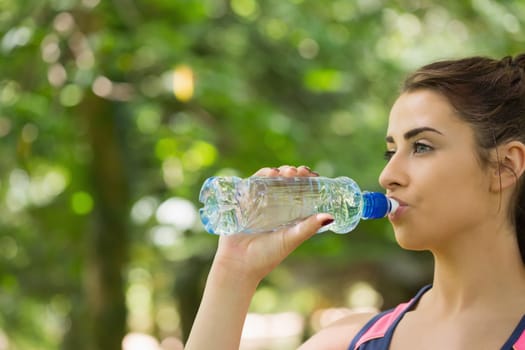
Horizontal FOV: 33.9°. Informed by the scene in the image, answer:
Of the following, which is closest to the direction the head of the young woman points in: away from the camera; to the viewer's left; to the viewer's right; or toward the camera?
to the viewer's left

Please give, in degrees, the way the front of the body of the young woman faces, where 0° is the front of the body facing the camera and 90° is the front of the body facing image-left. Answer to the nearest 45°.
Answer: approximately 45°

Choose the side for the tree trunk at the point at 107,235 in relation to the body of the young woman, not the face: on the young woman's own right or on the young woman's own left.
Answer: on the young woman's own right
